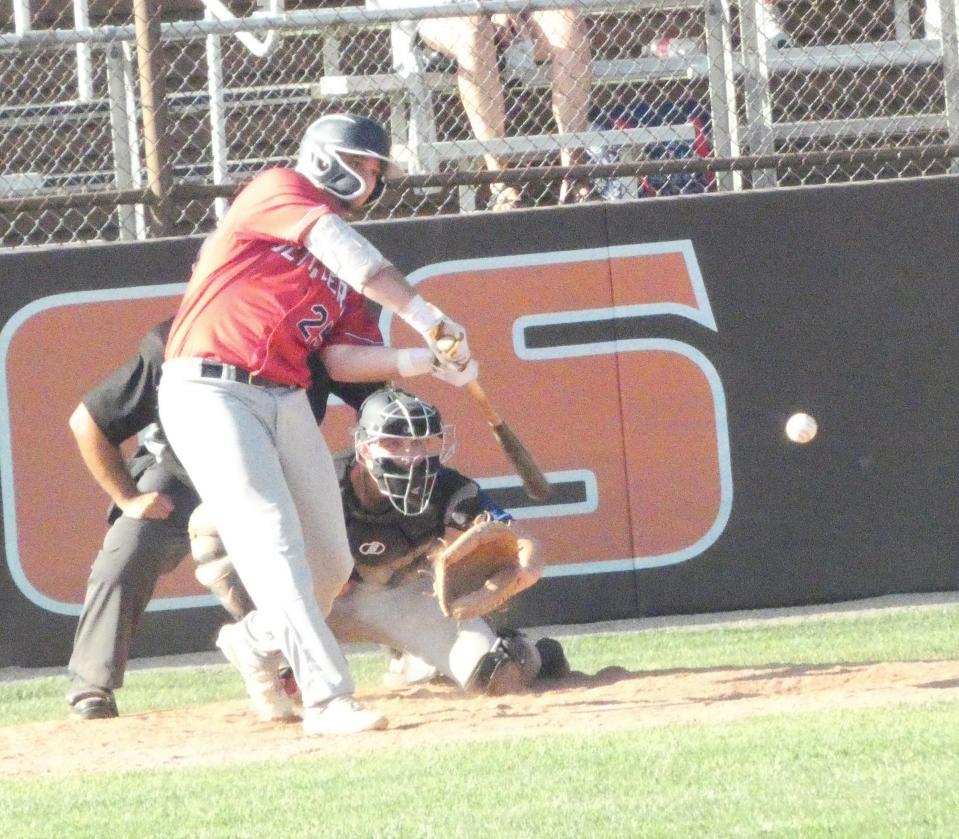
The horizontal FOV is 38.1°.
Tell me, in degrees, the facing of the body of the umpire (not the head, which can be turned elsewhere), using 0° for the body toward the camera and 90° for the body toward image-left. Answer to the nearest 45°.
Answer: approximately 315°

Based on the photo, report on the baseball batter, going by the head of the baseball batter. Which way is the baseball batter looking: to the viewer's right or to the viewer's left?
to the viewer's right

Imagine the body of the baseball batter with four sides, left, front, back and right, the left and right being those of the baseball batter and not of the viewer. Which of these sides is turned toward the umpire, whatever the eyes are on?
back

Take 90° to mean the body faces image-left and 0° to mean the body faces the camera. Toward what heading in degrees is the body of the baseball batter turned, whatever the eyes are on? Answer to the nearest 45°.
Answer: approximately 315°

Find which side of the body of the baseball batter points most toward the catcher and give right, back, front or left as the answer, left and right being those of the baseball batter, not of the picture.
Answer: left
